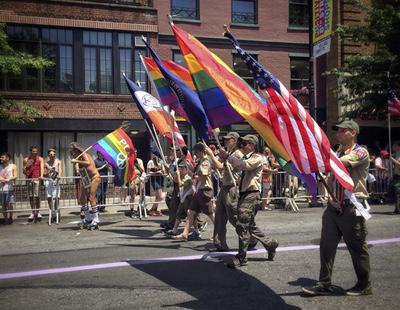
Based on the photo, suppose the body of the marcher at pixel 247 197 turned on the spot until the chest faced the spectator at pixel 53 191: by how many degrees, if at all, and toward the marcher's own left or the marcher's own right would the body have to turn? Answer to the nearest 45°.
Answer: approximately 45° to the marcher's own right

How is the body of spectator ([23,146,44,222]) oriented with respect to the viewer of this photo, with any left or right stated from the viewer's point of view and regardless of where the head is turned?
facing the viewer

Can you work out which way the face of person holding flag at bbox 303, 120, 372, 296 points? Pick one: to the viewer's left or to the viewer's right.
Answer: to the viewer's left

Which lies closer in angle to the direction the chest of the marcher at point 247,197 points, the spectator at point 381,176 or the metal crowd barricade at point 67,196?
the metal crowd barricade

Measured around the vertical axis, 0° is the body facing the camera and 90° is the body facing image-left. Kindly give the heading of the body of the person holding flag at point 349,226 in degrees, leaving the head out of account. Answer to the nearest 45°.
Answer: approximately 90°

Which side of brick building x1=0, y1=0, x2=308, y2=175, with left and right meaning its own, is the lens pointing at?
front

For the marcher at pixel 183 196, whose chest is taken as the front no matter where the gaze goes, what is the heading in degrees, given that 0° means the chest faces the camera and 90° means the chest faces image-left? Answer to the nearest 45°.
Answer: approximately 90°

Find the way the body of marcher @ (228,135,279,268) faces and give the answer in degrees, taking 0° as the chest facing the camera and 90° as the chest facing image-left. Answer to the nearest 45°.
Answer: approximately 90°

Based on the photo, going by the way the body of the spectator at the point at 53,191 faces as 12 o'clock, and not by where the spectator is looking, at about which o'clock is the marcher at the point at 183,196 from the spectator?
The marcher is roughly at 11 o'clock from the spectator.

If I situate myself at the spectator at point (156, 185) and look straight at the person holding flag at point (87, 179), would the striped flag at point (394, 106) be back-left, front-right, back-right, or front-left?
back-left

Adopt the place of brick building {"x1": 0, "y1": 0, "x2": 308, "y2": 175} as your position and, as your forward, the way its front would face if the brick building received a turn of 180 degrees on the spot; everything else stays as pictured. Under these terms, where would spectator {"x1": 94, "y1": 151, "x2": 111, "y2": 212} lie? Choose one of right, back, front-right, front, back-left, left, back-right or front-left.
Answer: back

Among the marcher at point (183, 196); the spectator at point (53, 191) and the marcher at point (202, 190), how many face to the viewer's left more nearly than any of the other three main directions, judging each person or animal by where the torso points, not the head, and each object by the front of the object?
2

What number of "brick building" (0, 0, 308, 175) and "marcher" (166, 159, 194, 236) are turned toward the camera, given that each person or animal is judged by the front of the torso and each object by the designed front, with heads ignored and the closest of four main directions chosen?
1
